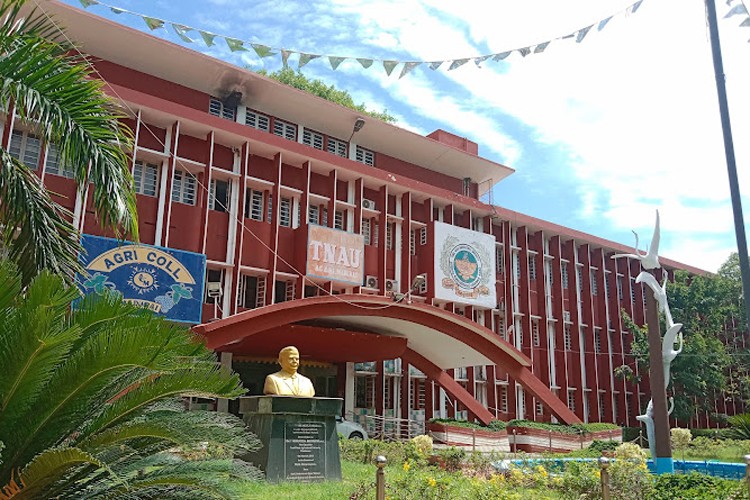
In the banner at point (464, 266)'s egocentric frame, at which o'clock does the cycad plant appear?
The cycad plant is roughly at 2 o'clock from the banner.

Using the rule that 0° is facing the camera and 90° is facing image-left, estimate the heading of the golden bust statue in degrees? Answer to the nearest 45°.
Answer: approximately 315°

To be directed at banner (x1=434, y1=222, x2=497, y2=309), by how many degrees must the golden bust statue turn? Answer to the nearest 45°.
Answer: approximately 90° to its left

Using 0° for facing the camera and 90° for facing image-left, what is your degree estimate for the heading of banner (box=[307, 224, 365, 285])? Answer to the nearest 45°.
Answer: approximately 315°

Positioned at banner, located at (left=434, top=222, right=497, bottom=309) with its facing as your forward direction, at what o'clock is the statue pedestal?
The statue pedestal is roughly at 2 o'clock from the banner.

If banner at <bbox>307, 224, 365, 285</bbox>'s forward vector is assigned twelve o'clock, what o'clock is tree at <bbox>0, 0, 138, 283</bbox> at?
The tree is roughly at 2 o'clock from the banner.

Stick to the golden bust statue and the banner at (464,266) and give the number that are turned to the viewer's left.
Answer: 0

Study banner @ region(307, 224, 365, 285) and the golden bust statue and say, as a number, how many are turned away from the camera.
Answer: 0

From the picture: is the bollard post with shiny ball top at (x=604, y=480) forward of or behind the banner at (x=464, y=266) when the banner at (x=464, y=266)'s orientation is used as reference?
forward

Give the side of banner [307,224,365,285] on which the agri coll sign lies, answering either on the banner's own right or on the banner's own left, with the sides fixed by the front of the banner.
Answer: on the banner's own right

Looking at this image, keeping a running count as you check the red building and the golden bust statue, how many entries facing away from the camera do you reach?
0
